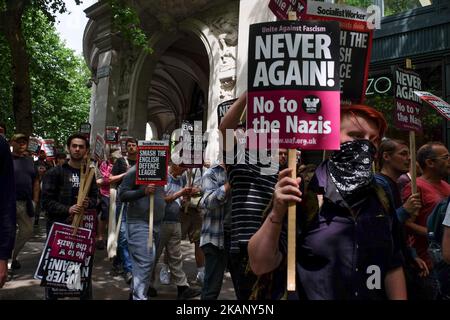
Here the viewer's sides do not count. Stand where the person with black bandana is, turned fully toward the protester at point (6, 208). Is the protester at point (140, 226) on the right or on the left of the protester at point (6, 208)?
right

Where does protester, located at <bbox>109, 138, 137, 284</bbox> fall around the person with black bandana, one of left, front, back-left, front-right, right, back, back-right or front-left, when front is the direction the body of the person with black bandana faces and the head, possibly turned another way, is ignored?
back-right

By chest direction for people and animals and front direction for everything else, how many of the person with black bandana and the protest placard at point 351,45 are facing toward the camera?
2

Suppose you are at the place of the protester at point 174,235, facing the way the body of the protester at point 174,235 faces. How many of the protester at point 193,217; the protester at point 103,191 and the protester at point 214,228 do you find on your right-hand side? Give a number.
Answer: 1

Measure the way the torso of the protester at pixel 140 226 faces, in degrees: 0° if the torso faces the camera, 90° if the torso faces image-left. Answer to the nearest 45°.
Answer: approximately 315°
